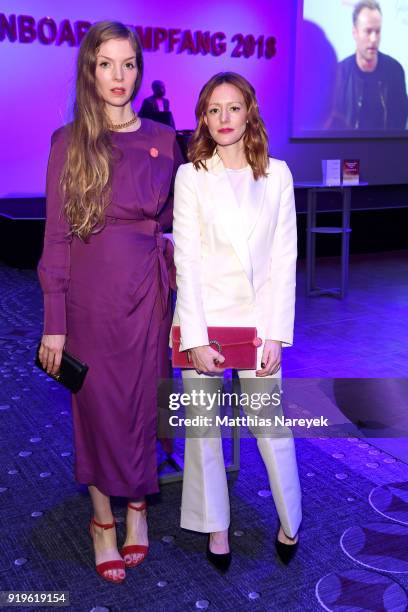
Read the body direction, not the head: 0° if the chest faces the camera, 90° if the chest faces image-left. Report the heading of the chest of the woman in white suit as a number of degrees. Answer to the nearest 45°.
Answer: approximately 0°

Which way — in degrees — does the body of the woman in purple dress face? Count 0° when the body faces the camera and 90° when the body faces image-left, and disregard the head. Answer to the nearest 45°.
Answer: approximately 0°

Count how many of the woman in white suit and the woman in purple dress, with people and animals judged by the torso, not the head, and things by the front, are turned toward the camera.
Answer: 2
